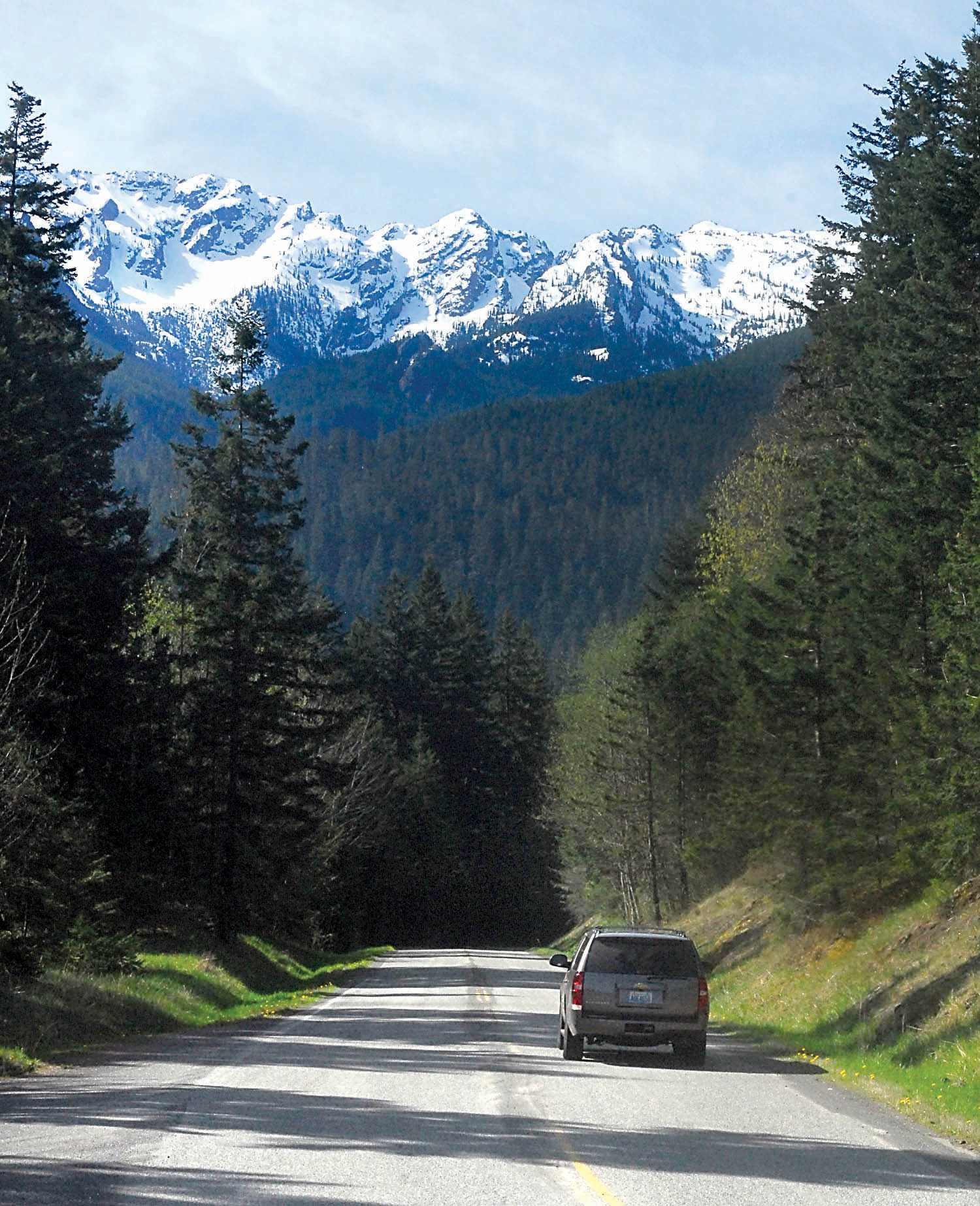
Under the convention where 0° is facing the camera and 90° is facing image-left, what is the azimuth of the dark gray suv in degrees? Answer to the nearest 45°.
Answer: approximately 180°
